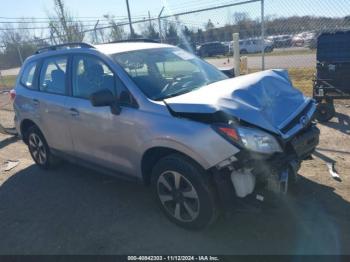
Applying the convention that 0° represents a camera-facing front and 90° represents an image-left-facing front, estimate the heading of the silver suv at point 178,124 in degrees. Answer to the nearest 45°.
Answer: approximately 315°

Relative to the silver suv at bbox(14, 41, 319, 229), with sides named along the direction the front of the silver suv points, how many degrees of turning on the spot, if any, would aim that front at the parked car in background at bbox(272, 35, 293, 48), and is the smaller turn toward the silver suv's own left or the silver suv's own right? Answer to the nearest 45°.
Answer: approximately 90° to the silver suv's own left

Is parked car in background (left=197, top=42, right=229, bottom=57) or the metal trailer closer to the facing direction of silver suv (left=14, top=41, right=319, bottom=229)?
the metal trailer

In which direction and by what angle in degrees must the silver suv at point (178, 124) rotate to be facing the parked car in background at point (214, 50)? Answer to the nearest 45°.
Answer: approximately 135° to its left

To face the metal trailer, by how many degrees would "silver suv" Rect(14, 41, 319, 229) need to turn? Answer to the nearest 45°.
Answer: approximately 90° to its left
